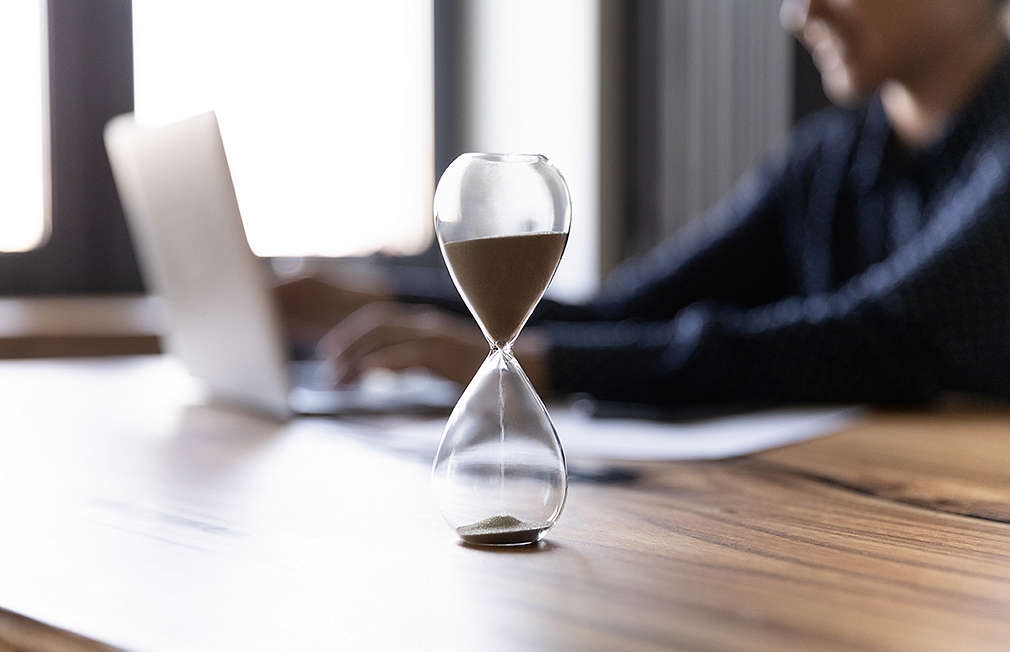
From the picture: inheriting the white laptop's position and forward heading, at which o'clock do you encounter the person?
The person is roughly at 1 o'clock from the white laptop.

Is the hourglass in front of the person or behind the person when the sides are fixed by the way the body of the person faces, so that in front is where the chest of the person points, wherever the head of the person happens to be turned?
in front

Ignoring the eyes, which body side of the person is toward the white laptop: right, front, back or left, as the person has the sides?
front

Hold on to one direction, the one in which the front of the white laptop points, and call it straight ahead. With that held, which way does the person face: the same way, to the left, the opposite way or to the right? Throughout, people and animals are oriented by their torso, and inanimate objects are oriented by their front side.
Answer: the opposite way

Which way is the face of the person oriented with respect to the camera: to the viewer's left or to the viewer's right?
to the viewer's left

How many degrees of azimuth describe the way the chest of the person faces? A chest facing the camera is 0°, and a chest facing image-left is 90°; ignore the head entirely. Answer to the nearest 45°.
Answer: approximately 45°

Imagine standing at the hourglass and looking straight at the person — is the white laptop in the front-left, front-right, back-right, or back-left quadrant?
front-left

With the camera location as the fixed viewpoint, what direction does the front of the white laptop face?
facing away from the viewer and to the right of the viewer
